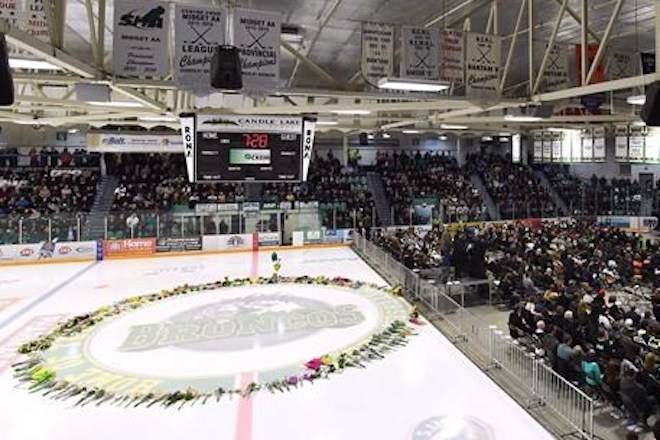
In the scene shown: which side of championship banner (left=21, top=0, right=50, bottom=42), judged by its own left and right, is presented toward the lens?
front

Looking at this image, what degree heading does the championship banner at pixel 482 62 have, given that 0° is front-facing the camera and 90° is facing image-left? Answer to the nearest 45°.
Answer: approximately 0°

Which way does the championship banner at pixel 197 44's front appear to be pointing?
toward the camera

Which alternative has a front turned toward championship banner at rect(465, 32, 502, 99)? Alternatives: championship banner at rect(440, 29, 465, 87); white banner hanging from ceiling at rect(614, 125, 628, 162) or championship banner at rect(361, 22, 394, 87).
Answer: the white banner hanging from ceiling

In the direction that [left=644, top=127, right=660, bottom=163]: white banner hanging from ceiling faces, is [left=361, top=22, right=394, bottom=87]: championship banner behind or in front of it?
in front

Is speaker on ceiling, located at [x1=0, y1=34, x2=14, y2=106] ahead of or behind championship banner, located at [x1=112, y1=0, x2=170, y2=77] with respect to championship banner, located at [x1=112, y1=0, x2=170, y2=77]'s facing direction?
ahead

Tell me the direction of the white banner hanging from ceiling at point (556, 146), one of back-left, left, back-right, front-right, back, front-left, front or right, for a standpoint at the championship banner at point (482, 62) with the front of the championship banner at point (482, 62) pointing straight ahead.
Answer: back

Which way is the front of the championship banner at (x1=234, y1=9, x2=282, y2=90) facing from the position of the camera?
facing the viewer

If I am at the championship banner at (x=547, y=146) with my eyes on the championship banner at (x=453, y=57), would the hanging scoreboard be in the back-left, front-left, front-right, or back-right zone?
front-right

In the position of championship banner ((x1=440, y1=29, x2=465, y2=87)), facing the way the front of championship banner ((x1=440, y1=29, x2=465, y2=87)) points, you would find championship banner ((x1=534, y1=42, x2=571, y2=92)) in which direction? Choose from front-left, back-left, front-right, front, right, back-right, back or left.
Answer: back-left

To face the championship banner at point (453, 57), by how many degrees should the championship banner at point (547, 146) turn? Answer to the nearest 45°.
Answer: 0° — it already faces it

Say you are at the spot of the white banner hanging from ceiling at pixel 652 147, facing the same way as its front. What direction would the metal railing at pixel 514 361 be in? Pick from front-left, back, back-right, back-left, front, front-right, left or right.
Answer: front

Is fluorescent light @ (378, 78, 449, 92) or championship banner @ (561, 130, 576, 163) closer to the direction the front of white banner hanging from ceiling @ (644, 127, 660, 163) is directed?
the fluorescent light
